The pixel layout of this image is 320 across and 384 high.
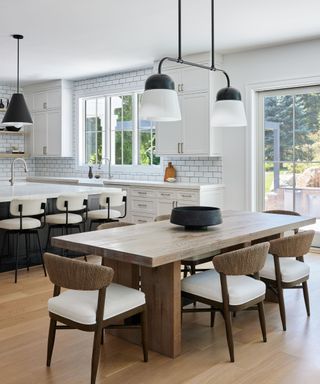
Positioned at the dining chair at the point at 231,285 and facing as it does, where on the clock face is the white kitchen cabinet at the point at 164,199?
The white kitchen cabinet is roughly at 1 o'clock from the dining chair.

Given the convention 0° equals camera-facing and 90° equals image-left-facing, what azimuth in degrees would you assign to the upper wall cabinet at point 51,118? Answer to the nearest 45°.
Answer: approximately 45°

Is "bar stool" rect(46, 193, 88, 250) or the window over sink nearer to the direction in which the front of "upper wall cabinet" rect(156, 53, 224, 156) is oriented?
the bar stool

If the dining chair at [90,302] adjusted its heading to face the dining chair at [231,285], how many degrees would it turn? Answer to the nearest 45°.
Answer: approximately 45° to its right

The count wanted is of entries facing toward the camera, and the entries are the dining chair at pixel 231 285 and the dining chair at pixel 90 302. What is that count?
0

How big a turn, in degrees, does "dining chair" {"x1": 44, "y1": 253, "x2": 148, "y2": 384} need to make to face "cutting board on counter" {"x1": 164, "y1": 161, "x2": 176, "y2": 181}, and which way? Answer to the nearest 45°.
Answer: approximately 45° to its left

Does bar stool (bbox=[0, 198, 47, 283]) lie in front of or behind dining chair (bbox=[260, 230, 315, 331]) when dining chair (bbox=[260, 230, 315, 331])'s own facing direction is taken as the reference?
in front

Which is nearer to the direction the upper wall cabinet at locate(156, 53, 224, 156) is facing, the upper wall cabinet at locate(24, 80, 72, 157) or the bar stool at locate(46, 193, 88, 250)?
the bar stool

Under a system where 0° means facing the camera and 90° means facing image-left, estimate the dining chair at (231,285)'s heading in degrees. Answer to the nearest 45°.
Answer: approximately 135°

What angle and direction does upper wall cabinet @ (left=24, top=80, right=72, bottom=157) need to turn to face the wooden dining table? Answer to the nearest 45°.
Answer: approximately 45° to its left

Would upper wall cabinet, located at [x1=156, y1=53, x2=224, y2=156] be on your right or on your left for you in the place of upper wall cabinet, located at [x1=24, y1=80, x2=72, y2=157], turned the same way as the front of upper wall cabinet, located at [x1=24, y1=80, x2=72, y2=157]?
on your left
